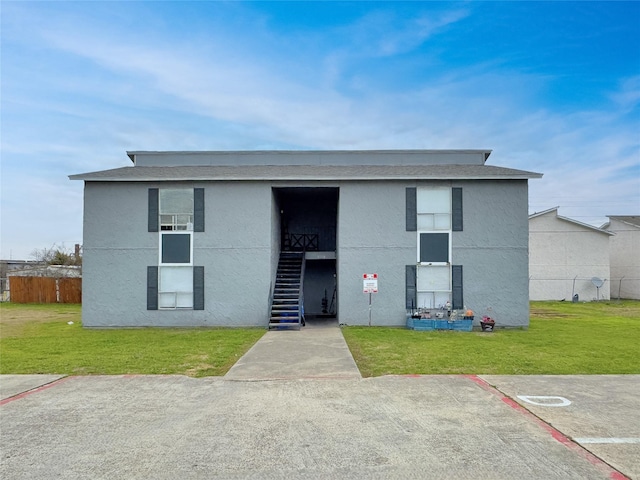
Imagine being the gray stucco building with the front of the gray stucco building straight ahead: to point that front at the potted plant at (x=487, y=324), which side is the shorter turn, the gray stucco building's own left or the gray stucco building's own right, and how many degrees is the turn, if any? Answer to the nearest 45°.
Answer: approximately 90° to the gray stucco building's own left

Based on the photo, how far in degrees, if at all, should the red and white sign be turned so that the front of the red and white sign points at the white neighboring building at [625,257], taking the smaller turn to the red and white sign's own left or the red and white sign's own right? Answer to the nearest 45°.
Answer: approximately 135° to the red and white sign's own left

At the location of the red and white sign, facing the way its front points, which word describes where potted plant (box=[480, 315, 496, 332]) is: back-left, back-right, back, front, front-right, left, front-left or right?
left

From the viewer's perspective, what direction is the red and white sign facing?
toward the camera

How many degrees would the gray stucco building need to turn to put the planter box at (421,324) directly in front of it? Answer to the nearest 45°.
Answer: approximately 90° to its left

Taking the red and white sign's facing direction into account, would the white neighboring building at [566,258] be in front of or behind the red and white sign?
behind

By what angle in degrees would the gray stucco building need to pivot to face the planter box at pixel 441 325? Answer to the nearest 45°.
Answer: approximately 90° to its left
